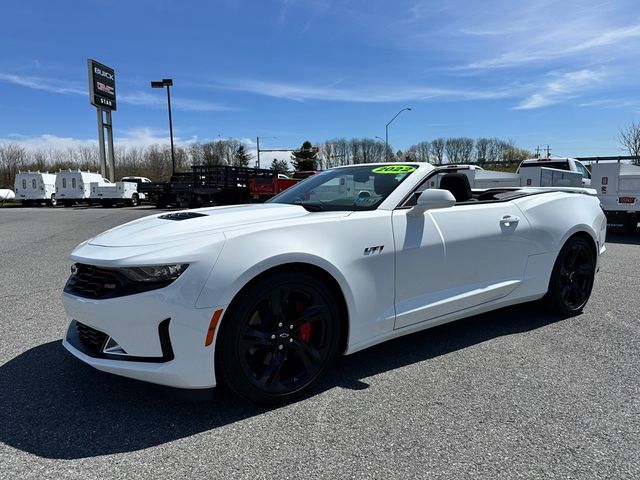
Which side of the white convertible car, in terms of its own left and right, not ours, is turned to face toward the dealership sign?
right

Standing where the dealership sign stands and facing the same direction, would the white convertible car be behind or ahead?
ahead

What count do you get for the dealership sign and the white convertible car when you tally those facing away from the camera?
0

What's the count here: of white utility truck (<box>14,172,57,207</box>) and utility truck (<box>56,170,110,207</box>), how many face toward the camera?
0

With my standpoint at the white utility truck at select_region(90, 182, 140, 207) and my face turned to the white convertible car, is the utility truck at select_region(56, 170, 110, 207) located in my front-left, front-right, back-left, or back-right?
back-right

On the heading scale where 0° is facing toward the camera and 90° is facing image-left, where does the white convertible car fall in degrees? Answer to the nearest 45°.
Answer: approximately 45°

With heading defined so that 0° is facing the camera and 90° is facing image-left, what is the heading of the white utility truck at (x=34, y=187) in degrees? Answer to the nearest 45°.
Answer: approximately 225°

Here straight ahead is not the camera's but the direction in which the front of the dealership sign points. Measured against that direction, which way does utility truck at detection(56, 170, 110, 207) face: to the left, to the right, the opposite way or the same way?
to the left

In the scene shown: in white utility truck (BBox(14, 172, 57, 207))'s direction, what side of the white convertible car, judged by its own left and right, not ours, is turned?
right
